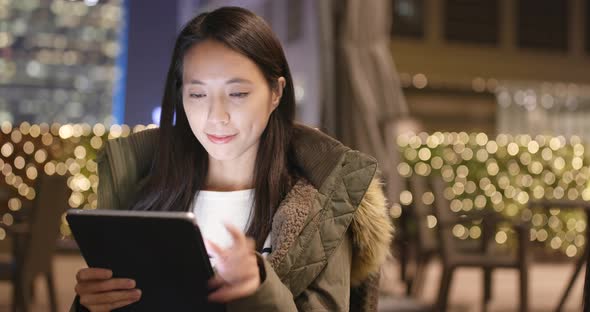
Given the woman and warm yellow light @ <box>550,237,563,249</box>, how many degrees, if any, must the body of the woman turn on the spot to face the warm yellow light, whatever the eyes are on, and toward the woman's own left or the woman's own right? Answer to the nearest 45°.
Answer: approximately 180°

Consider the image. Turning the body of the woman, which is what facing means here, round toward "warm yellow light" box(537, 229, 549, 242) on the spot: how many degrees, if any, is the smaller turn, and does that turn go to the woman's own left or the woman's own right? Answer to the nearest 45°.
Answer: approximately 180°

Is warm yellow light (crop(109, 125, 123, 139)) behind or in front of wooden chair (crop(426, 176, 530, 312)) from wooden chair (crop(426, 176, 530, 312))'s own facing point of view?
behind

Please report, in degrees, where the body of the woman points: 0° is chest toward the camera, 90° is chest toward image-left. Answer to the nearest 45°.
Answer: approximately 45°

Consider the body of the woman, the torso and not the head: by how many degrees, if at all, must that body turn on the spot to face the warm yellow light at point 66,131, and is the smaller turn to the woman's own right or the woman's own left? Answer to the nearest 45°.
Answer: approximately 135° to the woman's own right

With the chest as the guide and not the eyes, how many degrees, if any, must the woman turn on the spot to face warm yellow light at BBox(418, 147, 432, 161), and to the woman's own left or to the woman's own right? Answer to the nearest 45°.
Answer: approximately 135° to the woman's own right

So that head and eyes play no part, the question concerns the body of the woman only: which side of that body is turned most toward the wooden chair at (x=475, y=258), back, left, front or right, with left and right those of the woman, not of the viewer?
back

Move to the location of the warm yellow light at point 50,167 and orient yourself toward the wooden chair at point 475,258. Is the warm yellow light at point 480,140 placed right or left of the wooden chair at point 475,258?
left
